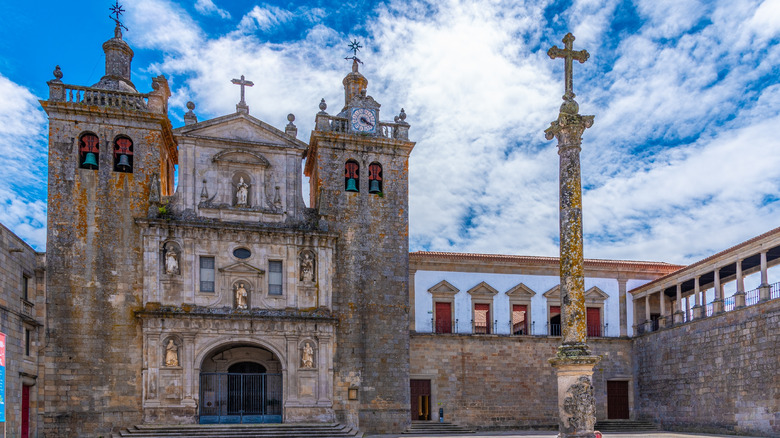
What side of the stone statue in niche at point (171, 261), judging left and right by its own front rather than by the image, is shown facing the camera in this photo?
front

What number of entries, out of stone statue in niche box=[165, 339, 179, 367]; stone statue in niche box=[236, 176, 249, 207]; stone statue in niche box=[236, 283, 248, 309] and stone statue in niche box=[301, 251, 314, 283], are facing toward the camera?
4

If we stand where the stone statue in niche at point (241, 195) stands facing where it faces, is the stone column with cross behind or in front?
in front

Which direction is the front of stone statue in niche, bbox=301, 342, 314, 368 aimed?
toward the camera

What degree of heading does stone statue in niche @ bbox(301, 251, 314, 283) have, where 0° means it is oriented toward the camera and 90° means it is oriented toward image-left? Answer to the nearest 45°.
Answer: approximately 0°

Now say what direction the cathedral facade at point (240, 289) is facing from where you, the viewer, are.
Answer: facing the viewer

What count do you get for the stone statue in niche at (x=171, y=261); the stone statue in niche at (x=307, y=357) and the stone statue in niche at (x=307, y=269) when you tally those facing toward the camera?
3

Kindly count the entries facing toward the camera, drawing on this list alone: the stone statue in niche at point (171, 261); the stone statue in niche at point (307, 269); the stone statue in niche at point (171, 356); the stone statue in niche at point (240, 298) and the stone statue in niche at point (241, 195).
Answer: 5

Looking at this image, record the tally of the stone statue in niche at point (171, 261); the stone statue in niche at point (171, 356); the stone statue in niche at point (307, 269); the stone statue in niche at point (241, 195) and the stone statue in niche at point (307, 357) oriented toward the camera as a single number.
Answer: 5

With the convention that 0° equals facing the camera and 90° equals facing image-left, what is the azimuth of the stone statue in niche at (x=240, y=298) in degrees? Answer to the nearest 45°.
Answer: approximately 0°

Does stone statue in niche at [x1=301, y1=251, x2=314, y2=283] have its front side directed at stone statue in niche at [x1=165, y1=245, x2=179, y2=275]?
no

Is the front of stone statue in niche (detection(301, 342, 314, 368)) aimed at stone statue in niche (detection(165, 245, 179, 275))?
no

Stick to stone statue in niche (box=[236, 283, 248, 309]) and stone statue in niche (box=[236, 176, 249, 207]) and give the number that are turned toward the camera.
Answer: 2

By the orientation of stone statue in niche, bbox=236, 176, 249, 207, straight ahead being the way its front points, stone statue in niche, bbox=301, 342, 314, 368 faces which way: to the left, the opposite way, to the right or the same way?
the same way

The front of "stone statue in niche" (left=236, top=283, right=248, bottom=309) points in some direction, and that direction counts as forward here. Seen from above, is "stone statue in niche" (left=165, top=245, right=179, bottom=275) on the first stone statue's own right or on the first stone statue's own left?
on the first stone statue's own right

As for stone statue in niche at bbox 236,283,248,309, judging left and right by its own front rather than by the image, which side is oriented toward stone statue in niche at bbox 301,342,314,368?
left

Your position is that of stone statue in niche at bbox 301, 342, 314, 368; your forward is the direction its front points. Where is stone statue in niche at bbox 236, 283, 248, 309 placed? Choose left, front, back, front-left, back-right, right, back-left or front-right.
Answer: right
